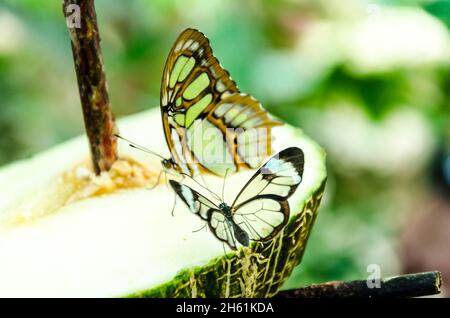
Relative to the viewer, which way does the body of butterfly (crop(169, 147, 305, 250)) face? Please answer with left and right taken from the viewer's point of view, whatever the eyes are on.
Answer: facing away from the viewer and to the left of the viewer
